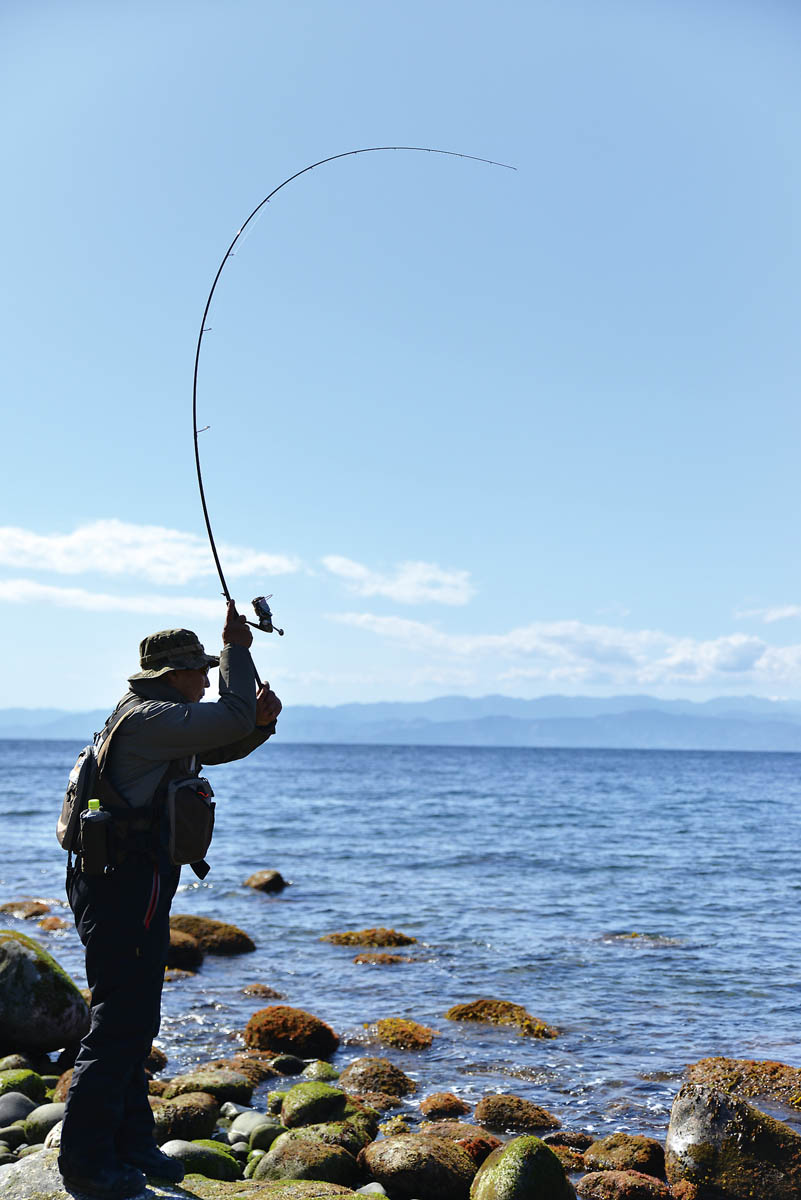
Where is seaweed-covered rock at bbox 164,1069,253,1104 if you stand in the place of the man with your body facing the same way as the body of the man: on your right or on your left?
on your left

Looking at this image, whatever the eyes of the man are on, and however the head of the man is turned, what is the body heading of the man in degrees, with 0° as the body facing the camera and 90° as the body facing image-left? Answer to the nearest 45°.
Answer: approximately 270°

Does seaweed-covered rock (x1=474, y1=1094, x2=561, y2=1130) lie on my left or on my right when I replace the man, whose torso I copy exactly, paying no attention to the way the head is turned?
on my left

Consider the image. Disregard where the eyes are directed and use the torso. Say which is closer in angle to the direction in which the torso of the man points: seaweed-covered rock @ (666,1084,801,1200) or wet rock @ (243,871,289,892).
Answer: the seaweed-covered rock

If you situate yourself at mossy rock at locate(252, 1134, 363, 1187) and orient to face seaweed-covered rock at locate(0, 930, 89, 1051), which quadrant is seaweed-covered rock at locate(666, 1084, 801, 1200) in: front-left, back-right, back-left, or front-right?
back-right

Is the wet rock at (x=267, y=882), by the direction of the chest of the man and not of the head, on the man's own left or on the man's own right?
on the man's own left

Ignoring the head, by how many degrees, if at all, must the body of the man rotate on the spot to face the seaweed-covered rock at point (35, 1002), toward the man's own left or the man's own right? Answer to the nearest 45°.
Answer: approximately 90° to the man's own left

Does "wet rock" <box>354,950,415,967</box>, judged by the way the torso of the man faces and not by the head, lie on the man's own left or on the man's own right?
on the man's own left

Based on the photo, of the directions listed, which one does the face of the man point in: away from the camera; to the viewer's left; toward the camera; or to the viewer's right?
to the viewer's right

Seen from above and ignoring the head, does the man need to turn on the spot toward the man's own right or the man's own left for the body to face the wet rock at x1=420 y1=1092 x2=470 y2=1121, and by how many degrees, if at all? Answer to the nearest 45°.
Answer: approximately 45° to the man's own left

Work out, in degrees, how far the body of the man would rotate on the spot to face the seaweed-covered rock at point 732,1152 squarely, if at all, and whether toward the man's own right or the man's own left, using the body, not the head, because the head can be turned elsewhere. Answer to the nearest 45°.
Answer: approximately 45° to the man's own left

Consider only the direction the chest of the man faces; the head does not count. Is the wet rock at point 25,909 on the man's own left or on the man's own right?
on the man's own left
